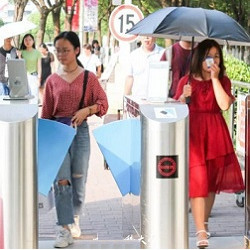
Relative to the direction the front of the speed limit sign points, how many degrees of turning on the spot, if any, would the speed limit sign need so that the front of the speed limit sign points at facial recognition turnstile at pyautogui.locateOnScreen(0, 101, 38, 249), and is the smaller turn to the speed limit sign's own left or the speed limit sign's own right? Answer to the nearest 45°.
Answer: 0° — it already faces it
